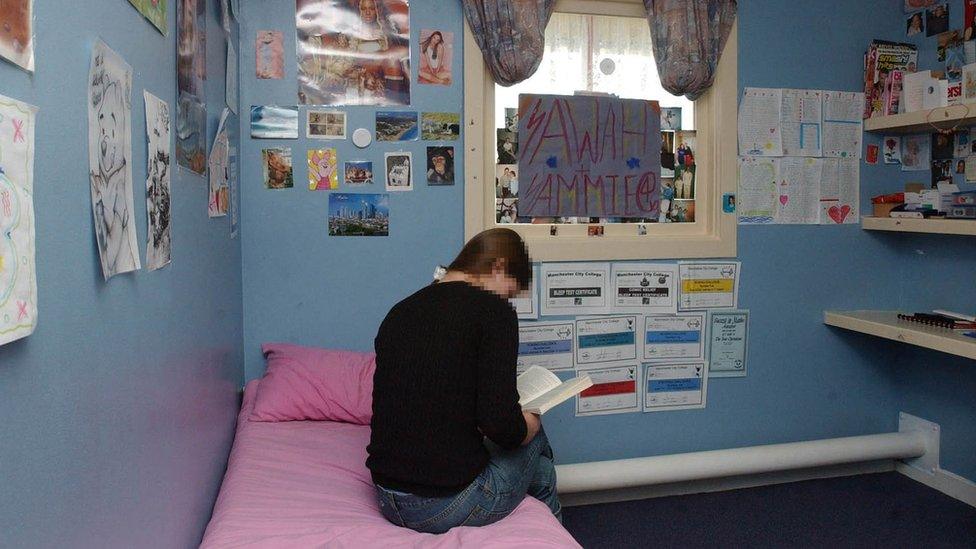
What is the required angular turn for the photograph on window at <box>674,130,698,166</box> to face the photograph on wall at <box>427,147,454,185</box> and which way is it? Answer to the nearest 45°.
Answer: approximately 45° to its right

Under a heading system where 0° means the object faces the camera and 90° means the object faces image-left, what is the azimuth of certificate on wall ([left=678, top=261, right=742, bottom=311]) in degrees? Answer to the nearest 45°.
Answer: approximately 0°

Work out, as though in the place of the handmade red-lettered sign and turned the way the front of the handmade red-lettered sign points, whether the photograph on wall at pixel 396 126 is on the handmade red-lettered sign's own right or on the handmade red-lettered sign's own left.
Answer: on the handmade red-lettered sign's own right

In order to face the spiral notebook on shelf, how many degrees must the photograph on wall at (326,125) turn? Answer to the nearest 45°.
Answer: approximately 90° to its left

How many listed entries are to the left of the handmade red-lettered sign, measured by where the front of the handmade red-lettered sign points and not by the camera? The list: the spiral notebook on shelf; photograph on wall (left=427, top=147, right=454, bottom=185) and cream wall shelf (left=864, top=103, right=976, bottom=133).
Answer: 2

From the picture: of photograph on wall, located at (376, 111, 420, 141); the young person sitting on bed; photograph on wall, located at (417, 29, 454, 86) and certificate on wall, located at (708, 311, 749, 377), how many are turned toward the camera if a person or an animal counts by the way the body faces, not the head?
3

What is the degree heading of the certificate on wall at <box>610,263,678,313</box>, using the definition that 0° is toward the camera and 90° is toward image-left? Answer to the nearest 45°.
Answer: approximately 0°

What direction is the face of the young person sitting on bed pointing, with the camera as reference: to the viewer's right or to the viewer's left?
to the viewer's right

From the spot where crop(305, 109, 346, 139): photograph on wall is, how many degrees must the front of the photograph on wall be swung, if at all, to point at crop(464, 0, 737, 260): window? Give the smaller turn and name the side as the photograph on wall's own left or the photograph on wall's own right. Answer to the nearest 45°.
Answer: approximately 90° to the photograph on wall's own left

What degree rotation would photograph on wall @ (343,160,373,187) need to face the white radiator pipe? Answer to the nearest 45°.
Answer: approximately 90° to its left

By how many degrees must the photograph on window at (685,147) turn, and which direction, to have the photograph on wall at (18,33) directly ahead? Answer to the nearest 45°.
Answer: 0° — it already faces it
